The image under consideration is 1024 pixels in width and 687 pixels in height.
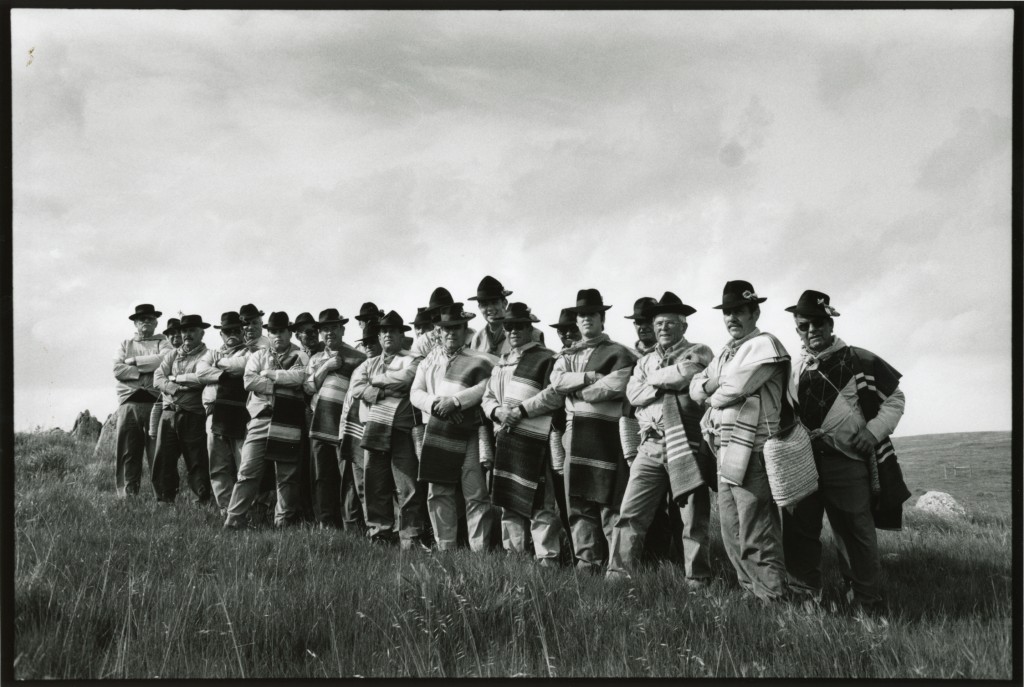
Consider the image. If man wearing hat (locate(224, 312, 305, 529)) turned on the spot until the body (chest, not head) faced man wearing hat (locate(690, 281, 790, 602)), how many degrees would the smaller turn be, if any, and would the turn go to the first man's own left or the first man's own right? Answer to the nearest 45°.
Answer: approximately 45° to the first man's own left

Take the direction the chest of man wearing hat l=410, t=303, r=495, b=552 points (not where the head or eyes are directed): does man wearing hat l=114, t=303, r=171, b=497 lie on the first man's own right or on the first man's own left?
on the first man's own right

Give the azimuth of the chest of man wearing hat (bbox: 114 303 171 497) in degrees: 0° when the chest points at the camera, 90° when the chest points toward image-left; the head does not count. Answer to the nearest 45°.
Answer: approximately 0°

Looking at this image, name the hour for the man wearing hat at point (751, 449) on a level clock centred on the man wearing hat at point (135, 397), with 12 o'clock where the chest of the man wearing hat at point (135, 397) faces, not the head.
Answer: the man wearing hat at point (751, 449) is roughly at 11 o'clock from the man wearing hat at point (135, 397).

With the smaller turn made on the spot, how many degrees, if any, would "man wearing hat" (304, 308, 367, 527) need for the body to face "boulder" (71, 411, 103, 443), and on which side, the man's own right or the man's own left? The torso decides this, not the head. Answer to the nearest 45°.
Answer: approximately 135° to the man's own right

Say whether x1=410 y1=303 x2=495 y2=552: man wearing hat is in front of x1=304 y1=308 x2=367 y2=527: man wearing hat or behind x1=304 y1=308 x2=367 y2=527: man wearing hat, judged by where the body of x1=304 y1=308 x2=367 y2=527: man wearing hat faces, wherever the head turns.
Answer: in front

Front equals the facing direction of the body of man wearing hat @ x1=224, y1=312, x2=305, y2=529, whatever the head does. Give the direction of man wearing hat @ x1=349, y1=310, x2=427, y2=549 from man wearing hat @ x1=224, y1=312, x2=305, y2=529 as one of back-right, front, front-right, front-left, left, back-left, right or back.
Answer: front-left
